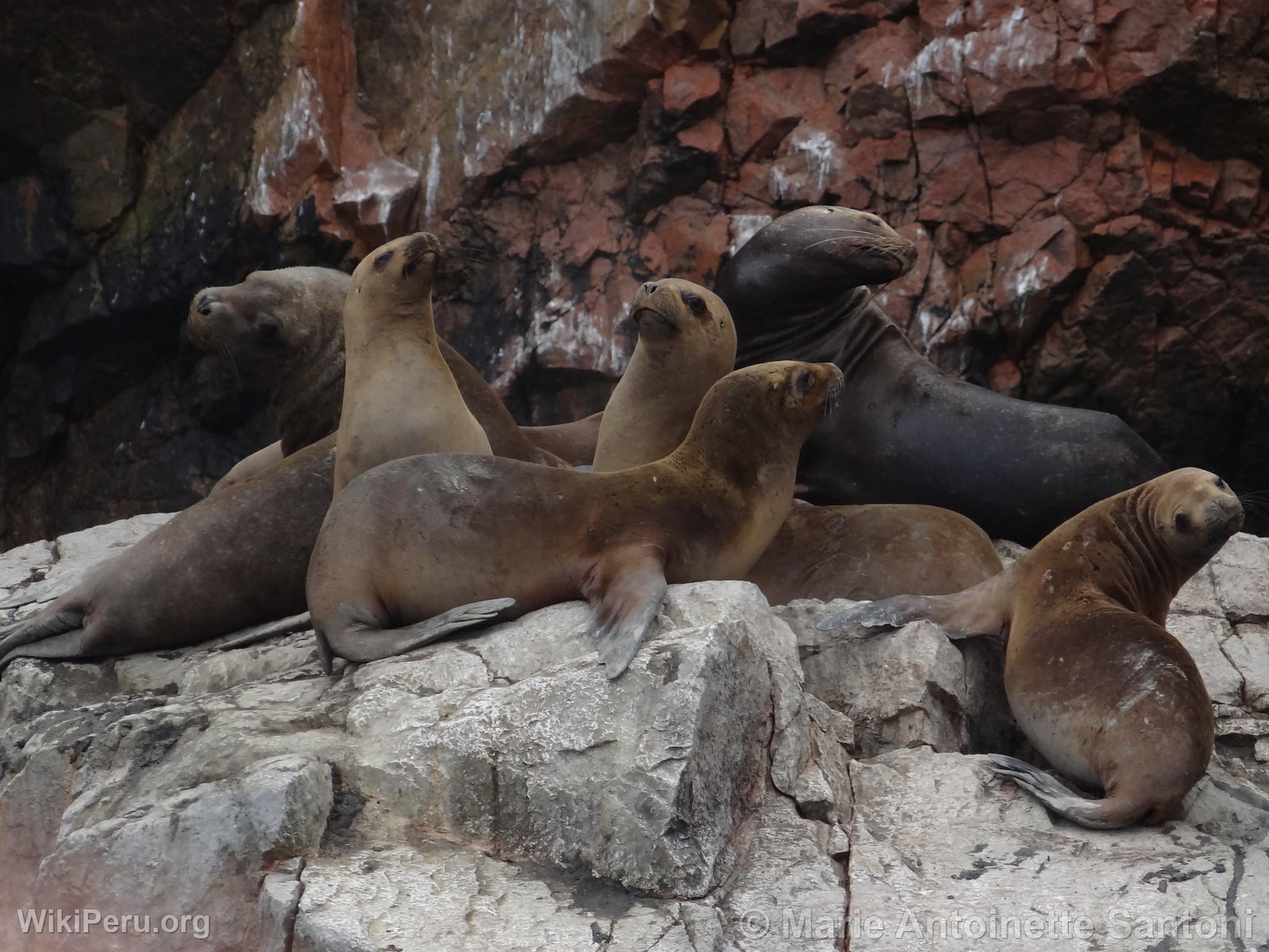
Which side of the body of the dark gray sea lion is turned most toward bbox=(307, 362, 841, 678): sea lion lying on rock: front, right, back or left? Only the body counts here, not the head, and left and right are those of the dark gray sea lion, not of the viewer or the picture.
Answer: front

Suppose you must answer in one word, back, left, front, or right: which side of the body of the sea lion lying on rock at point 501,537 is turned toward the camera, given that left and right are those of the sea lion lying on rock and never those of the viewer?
right

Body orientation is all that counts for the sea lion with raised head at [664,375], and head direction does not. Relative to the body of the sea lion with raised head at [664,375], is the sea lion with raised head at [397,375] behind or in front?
in front

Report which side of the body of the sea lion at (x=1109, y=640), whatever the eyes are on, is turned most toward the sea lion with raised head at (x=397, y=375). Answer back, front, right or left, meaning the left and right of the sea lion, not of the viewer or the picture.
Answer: left

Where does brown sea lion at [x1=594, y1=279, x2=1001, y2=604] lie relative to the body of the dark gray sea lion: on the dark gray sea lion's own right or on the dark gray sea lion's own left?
on the dark gray sea lion's own left

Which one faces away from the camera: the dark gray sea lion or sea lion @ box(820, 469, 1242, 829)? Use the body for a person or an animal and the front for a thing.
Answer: the sea lion

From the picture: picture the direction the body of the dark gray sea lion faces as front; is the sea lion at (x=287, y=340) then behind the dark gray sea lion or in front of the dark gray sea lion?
in front

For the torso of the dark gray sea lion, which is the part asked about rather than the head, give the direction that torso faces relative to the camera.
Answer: to the viewer's left

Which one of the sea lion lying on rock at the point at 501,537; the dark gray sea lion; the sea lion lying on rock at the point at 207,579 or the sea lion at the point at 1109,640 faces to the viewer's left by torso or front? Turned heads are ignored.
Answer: the dark gray sea lion
